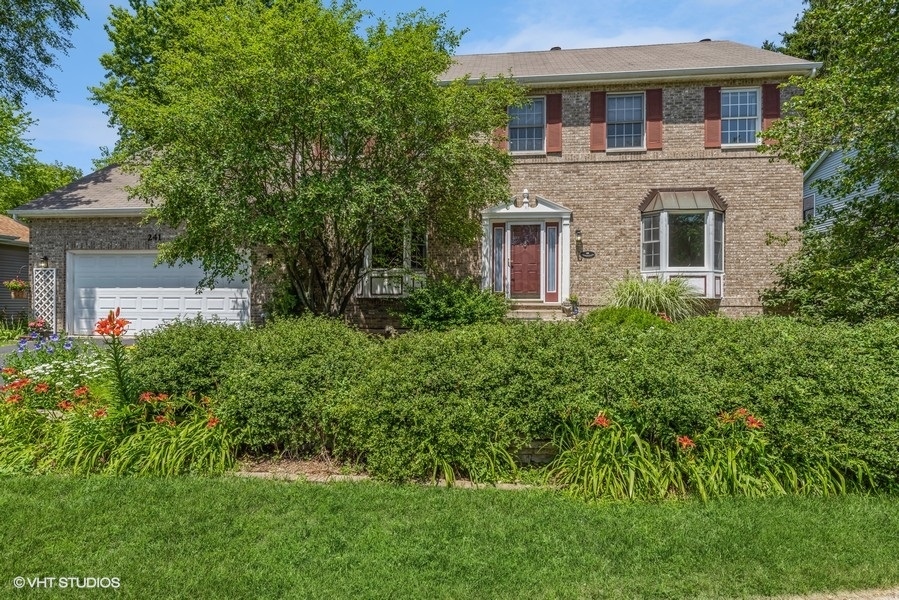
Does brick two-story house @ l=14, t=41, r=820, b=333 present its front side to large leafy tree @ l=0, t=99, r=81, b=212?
no

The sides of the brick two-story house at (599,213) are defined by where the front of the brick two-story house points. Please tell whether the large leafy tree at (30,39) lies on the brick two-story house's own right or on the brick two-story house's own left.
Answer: on the brick two-story house's own right

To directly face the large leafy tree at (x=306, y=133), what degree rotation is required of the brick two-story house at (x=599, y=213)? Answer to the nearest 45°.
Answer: approximately 45° to its right

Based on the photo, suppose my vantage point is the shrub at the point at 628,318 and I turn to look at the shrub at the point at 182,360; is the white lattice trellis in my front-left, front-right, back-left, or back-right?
front-right

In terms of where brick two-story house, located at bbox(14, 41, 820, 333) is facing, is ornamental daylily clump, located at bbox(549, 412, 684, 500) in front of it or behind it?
in front

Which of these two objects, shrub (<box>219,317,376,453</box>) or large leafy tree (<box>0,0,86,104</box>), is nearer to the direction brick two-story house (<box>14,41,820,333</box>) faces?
the shrub

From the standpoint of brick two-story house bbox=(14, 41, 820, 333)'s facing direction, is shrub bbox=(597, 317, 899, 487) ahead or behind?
ahead

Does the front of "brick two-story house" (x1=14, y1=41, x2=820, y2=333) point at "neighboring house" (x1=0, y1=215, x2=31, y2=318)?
no

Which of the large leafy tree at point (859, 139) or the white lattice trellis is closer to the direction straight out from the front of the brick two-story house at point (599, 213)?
the large leafy tree

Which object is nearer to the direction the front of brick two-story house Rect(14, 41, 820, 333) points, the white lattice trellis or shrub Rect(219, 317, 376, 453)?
the shrub

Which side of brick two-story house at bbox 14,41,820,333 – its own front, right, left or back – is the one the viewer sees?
front

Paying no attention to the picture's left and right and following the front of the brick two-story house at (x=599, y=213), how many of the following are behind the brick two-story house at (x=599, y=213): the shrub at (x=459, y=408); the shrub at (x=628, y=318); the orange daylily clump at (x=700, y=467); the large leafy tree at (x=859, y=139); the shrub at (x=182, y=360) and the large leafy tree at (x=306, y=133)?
0

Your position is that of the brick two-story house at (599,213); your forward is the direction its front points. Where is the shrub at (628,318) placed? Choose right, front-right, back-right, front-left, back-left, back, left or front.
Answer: front

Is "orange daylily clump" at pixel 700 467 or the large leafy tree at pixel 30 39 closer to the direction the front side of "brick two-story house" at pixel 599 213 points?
the orange daylily clump

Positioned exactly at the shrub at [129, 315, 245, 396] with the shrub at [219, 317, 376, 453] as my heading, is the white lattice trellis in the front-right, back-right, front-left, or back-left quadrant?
back-left
